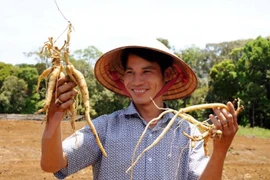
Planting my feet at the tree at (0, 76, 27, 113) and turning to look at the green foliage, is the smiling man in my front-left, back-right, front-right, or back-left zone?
front-right

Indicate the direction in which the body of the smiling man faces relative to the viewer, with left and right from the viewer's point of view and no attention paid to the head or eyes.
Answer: facing the viewer

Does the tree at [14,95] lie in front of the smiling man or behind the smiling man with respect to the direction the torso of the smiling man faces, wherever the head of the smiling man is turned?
behind

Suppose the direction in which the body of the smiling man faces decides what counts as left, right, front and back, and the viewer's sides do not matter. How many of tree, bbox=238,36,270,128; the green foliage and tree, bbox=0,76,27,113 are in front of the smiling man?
0

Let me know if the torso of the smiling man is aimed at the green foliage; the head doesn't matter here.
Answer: no

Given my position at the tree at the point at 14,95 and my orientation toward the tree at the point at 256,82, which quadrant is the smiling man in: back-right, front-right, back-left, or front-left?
front-right

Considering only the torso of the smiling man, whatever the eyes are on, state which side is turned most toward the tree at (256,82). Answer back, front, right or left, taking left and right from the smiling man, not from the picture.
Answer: back
